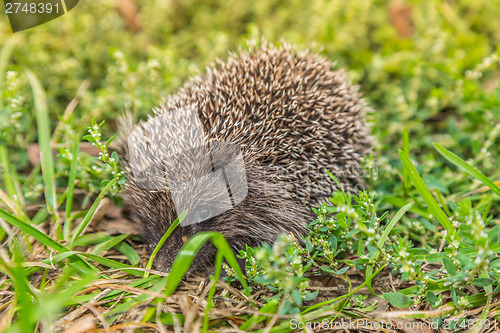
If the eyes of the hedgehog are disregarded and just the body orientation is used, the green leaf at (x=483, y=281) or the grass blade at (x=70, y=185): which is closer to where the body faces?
the grass blade

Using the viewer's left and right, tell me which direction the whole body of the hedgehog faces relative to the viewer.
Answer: facing the viewer and to the left of the viewer

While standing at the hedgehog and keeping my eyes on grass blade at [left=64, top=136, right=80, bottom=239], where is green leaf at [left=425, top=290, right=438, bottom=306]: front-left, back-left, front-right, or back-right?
back-left

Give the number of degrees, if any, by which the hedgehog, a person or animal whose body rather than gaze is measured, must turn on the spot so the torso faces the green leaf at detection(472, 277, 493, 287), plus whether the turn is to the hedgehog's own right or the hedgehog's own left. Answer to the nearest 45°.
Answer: approximately 90° to the hedgehog's own left

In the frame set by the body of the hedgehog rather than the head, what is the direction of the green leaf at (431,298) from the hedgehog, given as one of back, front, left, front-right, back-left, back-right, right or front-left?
left

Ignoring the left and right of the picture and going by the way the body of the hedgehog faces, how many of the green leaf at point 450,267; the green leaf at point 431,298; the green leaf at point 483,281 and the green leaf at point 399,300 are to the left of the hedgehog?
4

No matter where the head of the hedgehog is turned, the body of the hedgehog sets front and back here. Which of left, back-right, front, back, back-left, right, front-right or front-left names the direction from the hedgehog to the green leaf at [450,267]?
left

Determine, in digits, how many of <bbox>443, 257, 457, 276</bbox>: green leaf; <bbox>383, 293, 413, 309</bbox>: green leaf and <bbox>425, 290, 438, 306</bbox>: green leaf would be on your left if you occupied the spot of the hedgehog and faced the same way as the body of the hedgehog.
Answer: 3

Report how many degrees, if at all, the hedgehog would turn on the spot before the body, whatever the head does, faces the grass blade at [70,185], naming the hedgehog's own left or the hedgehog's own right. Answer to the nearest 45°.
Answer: approximately 45° to the hedgehog's own right

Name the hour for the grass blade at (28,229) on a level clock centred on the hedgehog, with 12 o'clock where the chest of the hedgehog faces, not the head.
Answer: The grass blade is roughly at 1 o'clock from the hedgehog.

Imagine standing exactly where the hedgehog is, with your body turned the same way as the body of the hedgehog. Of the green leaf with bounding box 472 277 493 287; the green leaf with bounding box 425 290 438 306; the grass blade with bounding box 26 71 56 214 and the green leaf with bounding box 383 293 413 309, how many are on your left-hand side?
3
